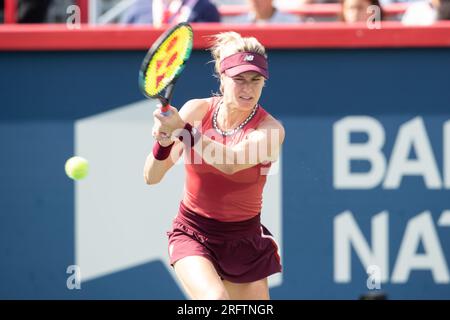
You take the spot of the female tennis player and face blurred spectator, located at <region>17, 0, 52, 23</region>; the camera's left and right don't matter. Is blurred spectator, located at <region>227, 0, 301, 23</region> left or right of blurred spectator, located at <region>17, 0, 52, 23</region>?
right

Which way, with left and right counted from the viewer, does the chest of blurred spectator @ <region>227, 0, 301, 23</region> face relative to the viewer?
facing the viewer

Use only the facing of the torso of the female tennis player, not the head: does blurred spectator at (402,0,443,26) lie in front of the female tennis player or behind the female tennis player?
behind

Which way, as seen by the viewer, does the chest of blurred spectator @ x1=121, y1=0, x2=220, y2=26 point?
toward the camera

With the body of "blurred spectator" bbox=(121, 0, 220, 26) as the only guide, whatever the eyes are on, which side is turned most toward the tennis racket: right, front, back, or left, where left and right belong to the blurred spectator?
front

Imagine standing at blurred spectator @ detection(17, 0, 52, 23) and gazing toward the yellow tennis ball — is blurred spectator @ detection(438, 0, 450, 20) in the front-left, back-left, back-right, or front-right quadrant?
front-left

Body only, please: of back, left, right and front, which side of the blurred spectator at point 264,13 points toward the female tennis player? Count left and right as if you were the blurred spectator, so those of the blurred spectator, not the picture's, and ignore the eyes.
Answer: front

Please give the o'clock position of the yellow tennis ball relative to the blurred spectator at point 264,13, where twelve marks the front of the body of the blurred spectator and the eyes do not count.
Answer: The yellow tennis ball is roughly at 1 o'clock from the blurred spectator.

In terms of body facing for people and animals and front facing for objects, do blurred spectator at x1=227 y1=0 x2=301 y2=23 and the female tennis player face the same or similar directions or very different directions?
same or similar directions

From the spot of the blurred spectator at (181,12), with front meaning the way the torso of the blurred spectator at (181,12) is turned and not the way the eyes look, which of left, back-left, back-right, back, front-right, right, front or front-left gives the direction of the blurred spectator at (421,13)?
left

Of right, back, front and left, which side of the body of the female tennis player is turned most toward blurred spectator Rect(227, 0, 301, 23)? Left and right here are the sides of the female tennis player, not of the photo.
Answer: back

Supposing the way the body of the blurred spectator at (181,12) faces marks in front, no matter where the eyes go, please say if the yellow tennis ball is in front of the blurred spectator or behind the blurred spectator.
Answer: in front

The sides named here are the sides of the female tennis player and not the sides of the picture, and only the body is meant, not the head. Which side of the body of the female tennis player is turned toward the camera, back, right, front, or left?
front

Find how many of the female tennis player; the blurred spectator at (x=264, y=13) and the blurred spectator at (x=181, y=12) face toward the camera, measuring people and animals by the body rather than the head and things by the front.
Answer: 3

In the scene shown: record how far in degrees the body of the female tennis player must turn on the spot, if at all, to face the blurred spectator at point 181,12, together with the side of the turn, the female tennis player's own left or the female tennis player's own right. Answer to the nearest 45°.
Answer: approximately 180°
